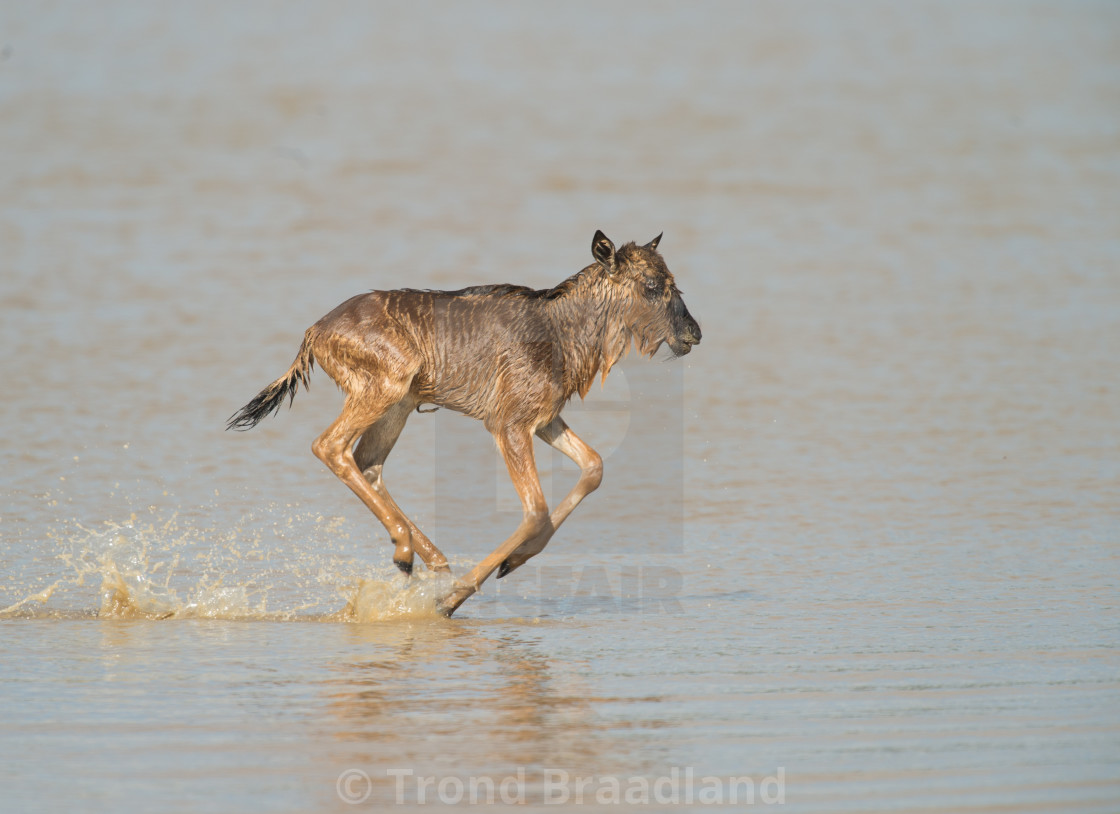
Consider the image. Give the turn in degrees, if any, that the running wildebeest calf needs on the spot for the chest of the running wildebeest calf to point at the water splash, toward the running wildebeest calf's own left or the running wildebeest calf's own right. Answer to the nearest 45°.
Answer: approximately 180°

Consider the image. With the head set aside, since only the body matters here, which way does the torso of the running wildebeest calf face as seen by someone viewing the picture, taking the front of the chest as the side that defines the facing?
to the viewer's right
